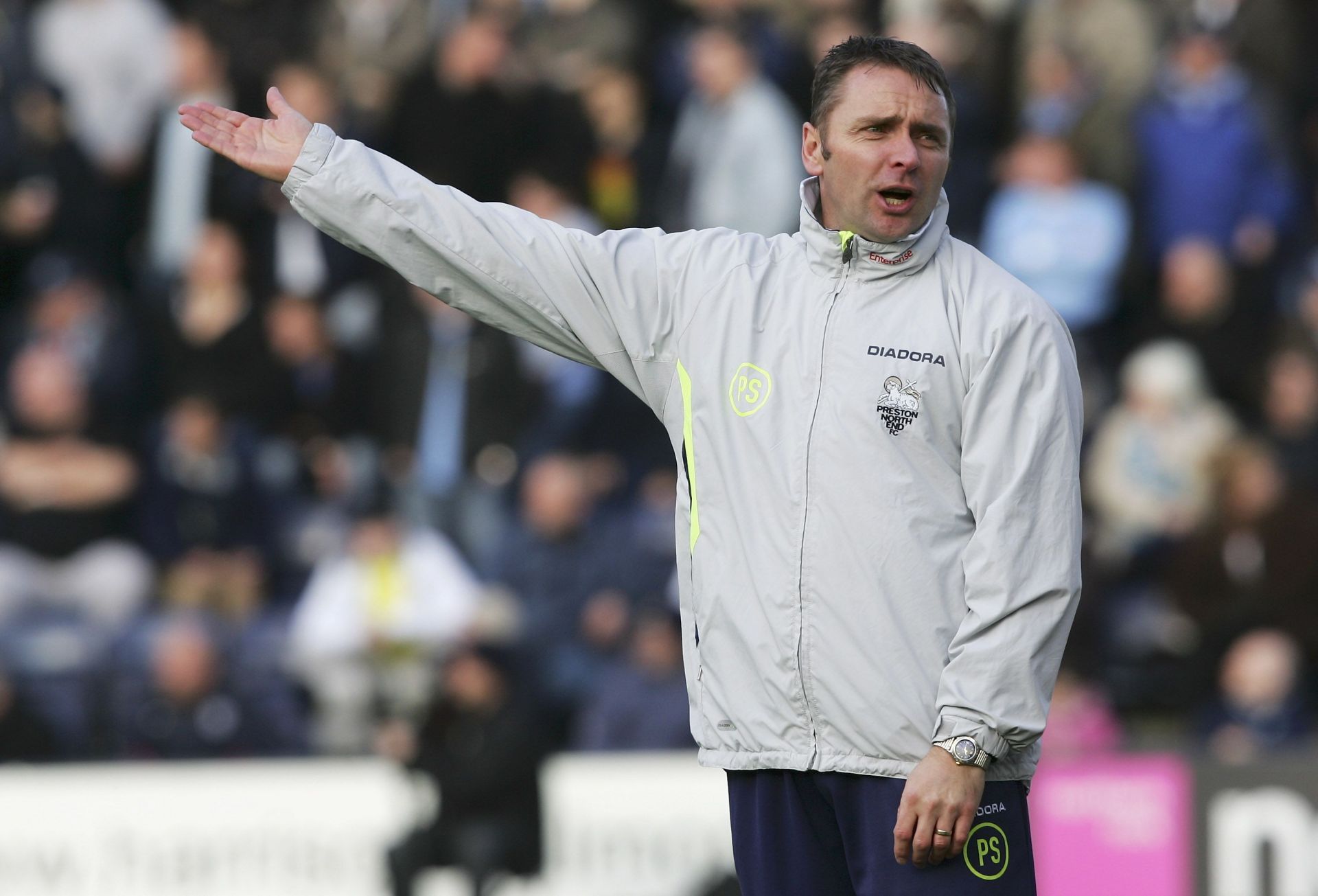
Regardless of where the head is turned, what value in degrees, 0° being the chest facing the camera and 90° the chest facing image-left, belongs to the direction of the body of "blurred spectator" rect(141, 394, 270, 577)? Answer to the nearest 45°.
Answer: approximately 0°

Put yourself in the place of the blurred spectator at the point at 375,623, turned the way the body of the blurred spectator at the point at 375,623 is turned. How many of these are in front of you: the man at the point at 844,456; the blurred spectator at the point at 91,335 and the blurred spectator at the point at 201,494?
1

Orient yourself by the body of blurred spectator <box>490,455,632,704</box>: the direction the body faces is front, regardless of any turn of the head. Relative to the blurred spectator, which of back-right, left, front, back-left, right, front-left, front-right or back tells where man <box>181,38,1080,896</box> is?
front

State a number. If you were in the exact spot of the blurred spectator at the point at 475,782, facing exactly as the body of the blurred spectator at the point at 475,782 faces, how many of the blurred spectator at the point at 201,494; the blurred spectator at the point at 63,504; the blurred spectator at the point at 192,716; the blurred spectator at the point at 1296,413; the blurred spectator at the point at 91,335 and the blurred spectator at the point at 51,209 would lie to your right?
5

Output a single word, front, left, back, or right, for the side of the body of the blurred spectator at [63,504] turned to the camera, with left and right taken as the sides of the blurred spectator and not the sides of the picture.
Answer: front

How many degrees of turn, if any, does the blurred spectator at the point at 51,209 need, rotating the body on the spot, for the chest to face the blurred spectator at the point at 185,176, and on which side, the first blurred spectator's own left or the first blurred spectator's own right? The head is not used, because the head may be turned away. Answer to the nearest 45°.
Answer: approximately 45° to the first blurred spectator's own left

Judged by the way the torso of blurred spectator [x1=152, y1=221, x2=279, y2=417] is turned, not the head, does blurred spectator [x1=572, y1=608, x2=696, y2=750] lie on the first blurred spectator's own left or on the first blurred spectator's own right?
on the first blurred spectator's own left

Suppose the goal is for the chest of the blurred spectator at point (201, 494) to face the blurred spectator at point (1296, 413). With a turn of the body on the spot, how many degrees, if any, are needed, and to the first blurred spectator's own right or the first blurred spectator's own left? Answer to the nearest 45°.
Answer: approximately 90° to the first blurred spectator's own left

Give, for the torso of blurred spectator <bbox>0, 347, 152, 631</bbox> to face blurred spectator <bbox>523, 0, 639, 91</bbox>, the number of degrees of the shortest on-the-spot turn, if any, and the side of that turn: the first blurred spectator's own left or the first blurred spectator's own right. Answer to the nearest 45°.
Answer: approximately 90° to the first blurred spectator's own left

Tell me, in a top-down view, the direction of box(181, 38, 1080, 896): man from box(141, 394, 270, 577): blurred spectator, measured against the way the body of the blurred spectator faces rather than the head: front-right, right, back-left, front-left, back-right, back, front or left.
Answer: front

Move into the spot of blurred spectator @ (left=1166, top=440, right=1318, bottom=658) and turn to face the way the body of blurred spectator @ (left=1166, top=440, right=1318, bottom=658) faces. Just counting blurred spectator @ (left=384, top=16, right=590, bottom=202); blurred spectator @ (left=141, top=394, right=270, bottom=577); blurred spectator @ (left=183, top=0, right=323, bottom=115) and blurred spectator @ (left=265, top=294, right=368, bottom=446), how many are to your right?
4

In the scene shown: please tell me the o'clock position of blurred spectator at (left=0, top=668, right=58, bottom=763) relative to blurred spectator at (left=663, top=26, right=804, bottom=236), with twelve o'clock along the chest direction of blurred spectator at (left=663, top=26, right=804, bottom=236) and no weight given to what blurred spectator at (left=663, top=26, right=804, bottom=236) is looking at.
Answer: blurred spectator at (left=0, top=668, right=58, bottom=763) is roughly at 1 o'clock from blurred spectator at (left=663, top=26, right=804, bottom=236).

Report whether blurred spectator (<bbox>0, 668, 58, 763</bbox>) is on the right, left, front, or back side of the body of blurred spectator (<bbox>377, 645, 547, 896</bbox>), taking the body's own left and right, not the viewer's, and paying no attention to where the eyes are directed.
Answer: right
